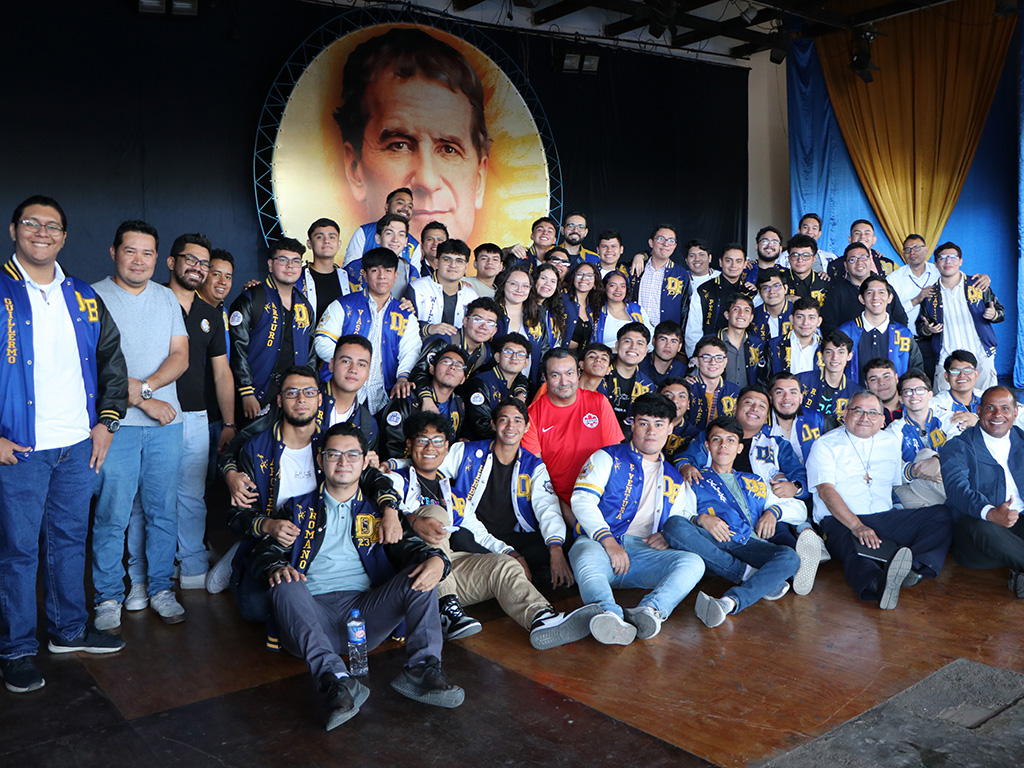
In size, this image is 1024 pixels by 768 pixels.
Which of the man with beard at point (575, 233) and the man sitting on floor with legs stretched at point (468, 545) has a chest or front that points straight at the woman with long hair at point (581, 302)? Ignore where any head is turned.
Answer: the man with beard

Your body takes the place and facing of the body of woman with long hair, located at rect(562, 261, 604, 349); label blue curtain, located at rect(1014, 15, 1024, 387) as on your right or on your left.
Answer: on your left
